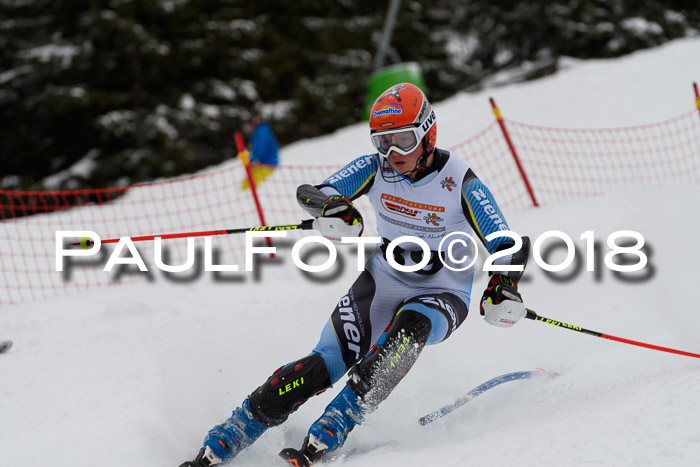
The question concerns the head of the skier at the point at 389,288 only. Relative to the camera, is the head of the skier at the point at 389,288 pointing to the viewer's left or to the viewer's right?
to the viewer's left

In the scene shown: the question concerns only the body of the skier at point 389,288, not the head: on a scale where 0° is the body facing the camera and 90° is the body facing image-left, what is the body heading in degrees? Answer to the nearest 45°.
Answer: approximately 45°
